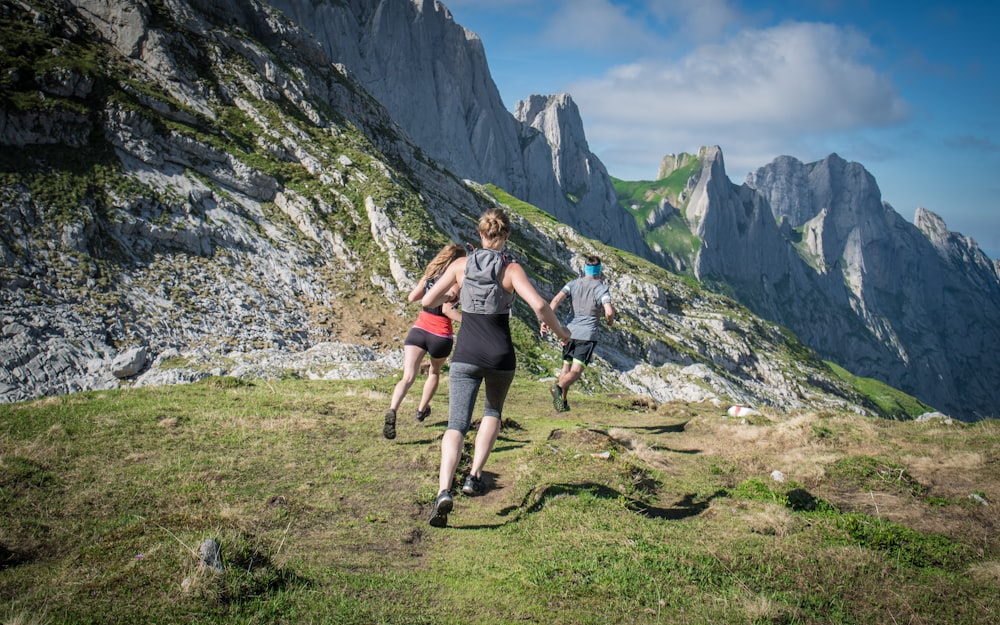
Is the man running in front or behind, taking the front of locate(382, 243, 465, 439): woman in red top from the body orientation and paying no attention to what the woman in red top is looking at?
in front

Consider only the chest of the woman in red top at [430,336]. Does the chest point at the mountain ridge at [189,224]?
no

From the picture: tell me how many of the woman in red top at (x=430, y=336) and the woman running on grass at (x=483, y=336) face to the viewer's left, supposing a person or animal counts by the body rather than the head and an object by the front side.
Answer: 0

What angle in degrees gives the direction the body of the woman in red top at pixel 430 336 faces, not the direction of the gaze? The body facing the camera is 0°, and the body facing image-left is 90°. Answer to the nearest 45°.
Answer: approximately 225°

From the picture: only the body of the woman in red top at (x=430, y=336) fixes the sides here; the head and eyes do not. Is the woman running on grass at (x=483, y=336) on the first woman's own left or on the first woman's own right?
on the first woman's own right

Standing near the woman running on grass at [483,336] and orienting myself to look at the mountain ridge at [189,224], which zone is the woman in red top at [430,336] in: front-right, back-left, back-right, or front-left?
front-right

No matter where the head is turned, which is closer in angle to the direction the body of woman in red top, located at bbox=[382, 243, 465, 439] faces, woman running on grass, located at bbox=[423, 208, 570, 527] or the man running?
the man running

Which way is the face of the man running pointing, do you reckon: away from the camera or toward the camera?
away from the camera

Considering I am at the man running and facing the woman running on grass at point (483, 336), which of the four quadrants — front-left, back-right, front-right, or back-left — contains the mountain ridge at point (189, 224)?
back-right

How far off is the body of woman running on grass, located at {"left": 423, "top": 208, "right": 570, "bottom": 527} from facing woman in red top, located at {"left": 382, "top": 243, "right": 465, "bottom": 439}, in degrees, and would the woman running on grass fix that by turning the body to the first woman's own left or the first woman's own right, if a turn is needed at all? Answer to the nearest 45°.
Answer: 0° — they already face them

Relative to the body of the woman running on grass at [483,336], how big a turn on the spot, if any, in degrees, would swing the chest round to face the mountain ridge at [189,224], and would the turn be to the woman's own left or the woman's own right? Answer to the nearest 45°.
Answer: approximately 45° to the woman's own left

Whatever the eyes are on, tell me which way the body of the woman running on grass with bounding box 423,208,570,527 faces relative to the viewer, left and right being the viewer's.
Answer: facing away from the viewer

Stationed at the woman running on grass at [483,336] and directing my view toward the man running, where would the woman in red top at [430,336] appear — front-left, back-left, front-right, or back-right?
front-left

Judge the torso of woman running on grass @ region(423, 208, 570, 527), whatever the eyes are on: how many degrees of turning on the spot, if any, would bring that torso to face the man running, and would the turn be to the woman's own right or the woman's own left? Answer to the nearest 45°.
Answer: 0° — they already face them

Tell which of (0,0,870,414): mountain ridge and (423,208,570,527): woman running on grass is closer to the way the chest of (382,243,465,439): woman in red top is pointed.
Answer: the mountain ridge
